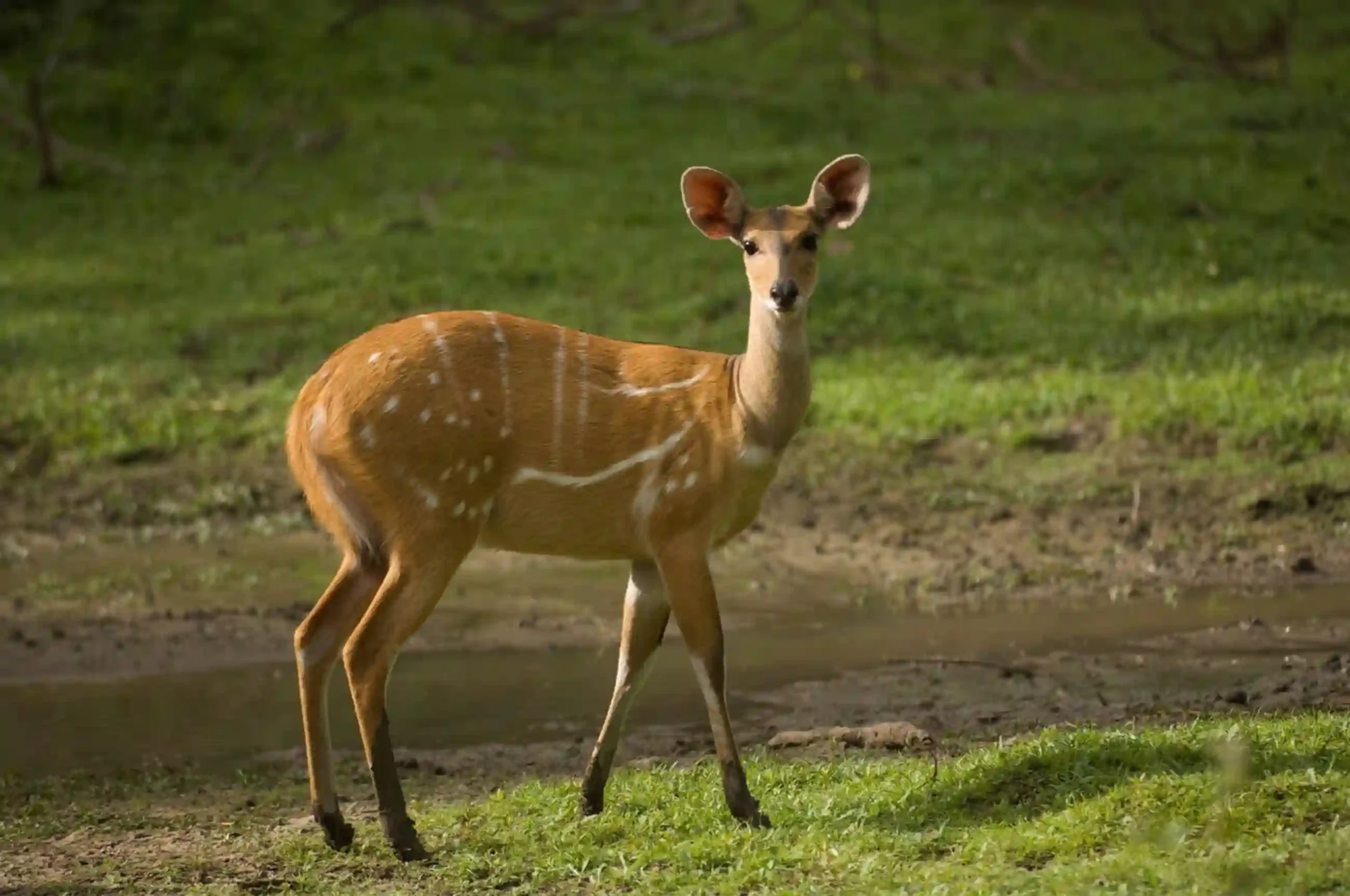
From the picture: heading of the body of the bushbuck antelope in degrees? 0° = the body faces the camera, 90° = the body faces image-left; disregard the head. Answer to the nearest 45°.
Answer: approximately 270°

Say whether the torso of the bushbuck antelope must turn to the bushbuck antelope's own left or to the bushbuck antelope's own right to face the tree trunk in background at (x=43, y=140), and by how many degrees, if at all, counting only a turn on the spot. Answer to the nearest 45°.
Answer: approximately 90° to the bushbuck antelope's own left
